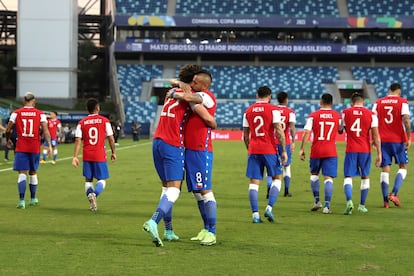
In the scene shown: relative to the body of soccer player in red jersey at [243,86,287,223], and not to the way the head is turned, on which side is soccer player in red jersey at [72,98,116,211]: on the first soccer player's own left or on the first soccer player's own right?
on the first soccer player's own left

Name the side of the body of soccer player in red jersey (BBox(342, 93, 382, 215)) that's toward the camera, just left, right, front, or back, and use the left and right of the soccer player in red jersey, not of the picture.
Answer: back

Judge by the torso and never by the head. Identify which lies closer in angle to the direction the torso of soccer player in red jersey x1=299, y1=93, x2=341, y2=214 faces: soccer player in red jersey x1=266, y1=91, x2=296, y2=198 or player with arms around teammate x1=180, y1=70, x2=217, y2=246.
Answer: the soccer player in red jersey

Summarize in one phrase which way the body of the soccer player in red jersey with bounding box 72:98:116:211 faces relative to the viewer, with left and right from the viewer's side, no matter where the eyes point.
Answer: facing away from the viewer

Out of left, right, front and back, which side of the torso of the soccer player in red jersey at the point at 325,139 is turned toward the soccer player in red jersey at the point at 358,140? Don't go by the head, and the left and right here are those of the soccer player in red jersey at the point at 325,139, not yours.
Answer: right

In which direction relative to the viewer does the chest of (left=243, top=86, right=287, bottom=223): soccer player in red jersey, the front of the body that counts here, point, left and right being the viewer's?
facing away from the viewer

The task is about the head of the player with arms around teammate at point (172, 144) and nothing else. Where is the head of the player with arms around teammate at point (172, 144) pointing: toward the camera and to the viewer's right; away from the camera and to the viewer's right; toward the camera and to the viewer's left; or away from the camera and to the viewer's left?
away from the camera and to the viewer's right

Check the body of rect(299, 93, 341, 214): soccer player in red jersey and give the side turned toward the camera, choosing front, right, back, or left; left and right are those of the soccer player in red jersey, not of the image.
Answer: back

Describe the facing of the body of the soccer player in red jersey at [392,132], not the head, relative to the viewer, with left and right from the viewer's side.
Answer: facing away from the viewer

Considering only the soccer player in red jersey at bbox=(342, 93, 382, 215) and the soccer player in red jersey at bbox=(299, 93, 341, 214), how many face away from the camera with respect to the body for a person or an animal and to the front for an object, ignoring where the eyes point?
2

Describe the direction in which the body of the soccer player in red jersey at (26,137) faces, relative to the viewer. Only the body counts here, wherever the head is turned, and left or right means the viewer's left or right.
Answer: facing away from the viewer
